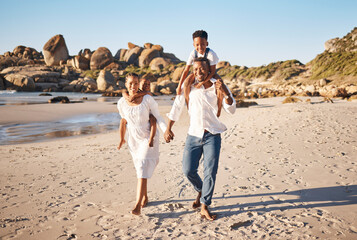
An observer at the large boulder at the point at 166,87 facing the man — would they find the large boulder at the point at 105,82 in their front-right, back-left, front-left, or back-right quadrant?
back-right

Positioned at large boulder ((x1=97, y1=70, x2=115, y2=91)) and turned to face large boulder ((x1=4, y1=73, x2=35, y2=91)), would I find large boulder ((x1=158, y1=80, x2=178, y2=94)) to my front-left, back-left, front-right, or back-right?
back-left

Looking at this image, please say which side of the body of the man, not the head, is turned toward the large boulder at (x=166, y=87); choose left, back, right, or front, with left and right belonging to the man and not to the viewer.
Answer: back

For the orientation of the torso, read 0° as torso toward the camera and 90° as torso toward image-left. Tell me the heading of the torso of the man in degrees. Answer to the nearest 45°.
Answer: approximately 0°

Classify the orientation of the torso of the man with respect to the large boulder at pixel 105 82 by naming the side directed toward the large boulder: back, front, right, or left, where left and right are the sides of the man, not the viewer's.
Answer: back

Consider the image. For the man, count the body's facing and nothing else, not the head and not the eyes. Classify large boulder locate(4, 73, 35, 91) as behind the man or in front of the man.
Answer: behind
